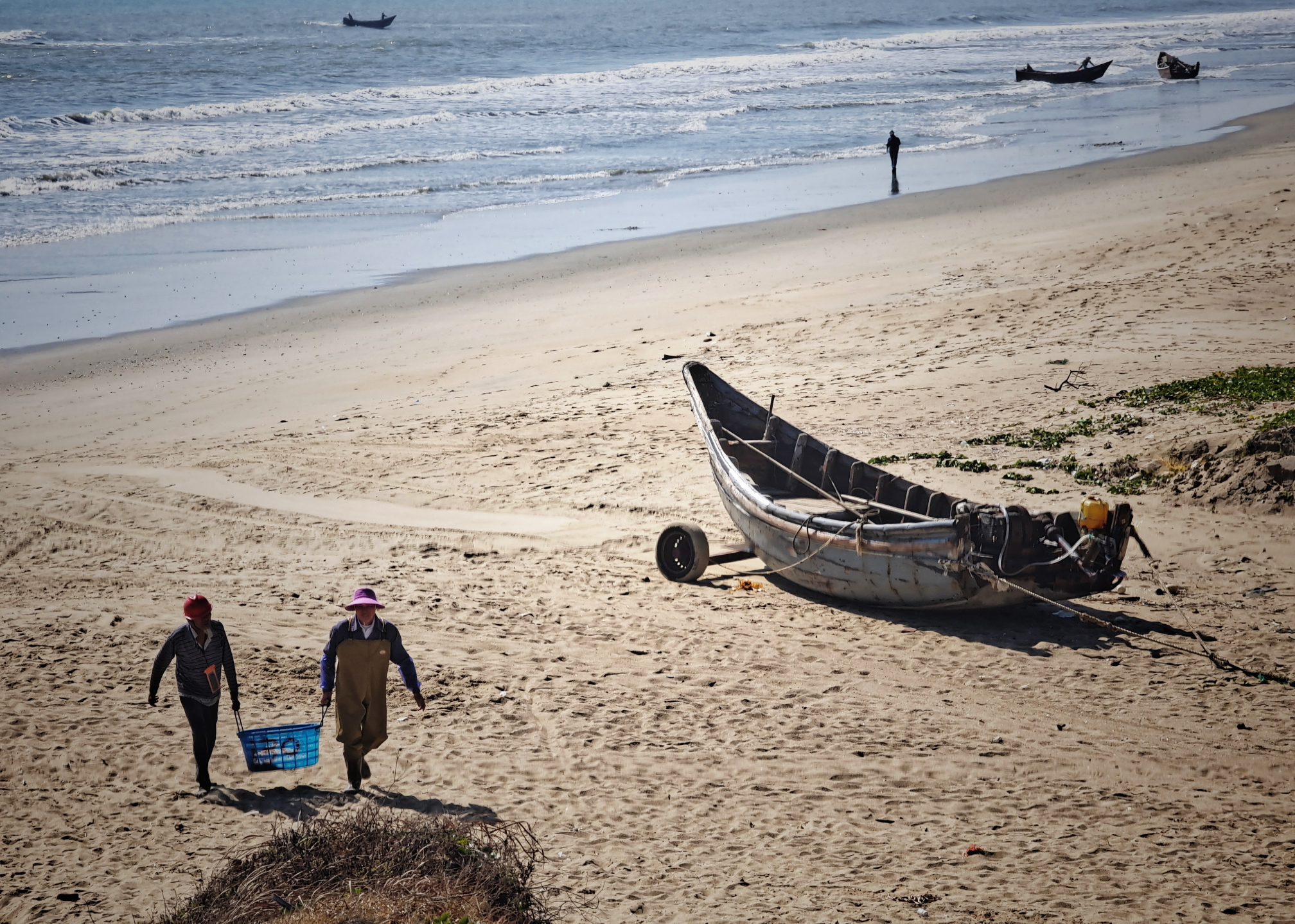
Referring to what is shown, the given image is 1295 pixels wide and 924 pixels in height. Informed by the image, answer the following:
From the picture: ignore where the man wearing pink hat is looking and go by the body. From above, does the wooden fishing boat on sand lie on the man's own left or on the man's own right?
on the man's own left

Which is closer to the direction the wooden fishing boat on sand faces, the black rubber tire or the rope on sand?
the black rubber tire

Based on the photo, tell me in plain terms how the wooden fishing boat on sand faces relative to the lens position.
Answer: facing away from the viewer and to the left of the viewer

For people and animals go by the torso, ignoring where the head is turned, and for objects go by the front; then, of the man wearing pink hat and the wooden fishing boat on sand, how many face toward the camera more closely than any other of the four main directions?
1

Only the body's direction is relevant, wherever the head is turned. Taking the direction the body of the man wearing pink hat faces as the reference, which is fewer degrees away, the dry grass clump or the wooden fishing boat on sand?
the dry grass clump

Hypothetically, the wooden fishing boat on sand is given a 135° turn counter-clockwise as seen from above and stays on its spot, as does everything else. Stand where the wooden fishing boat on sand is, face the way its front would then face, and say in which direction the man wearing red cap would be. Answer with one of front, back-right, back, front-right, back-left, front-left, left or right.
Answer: front-right

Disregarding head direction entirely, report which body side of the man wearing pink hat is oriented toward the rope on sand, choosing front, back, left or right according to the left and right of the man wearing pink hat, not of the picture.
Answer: left

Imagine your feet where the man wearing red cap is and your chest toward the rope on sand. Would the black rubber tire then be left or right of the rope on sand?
left

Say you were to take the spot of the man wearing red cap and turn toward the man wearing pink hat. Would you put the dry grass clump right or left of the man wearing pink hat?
right

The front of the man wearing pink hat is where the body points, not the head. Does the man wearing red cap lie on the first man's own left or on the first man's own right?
on the first man's own right

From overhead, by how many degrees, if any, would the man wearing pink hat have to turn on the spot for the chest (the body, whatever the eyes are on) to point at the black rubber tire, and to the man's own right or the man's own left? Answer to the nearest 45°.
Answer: approximately 135° to the man's own left
